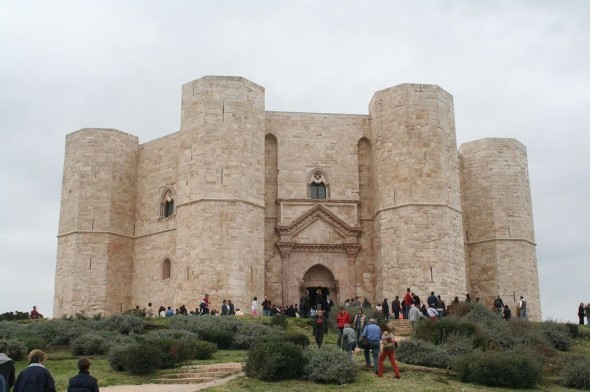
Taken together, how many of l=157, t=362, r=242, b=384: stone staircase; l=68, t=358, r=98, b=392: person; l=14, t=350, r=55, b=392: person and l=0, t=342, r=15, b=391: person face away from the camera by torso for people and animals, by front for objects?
3

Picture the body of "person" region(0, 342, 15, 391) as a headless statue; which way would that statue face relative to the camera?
away from the camera

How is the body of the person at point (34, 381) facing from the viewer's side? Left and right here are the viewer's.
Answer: facing away from the viewer

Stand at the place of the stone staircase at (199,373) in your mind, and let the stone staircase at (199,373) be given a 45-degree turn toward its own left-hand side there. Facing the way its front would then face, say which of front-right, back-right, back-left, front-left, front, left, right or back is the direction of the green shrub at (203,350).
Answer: back-left

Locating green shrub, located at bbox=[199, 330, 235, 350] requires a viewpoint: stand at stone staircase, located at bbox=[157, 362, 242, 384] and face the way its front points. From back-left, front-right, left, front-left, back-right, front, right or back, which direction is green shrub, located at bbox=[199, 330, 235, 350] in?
back

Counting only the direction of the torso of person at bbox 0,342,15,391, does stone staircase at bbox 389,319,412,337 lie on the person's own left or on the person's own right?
on the person's own right

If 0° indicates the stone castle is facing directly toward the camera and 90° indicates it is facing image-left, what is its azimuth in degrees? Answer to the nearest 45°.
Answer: approximately 0°

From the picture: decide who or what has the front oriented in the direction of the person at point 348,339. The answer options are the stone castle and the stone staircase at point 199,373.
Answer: the stone castle

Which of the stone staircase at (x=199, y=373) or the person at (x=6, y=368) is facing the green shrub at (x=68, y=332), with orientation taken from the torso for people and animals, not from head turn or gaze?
the person

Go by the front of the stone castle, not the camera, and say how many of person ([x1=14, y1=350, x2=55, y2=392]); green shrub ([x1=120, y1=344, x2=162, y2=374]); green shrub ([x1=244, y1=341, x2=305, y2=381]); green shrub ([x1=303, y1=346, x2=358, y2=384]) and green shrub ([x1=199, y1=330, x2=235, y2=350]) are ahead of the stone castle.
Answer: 5

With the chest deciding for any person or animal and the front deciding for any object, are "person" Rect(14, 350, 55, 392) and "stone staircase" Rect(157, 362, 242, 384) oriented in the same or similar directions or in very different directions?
very different directions

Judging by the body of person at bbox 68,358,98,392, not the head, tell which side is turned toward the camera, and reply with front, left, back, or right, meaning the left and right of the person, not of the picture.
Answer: back

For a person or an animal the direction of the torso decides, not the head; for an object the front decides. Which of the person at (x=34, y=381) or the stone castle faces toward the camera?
the stone castle

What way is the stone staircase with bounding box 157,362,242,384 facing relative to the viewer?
toward the camera

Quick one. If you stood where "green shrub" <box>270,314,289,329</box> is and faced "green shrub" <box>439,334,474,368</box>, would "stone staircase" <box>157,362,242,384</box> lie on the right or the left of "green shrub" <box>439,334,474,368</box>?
right

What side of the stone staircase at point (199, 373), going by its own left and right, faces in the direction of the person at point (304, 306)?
back

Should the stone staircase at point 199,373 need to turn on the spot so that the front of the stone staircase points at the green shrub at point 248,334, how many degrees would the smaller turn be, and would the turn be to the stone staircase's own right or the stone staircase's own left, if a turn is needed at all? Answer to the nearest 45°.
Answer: approximately 180°

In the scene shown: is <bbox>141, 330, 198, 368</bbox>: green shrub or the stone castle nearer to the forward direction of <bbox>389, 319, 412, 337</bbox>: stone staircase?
the green shrub
